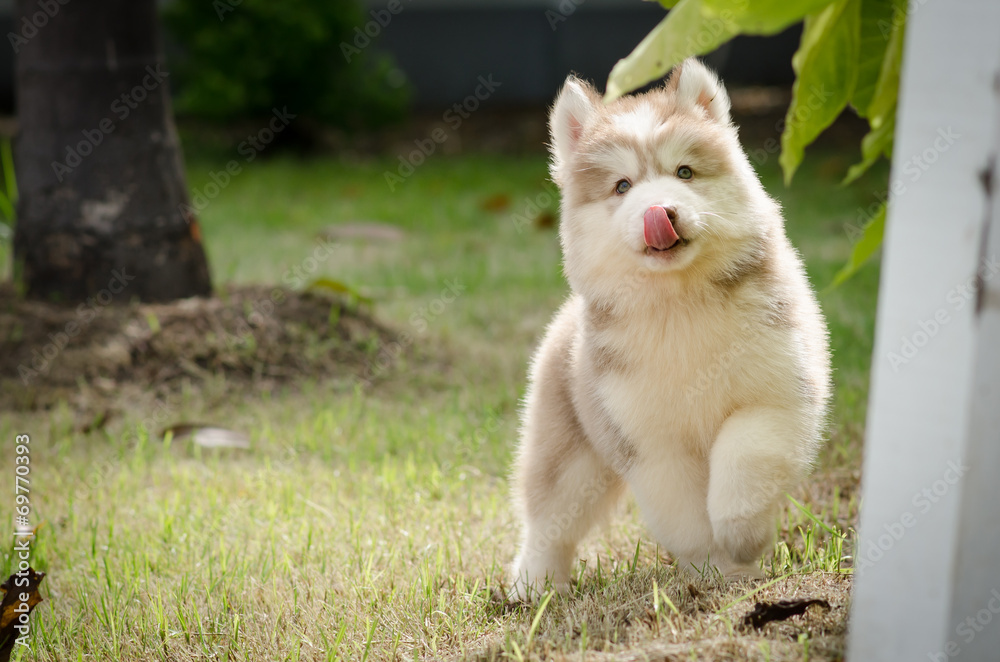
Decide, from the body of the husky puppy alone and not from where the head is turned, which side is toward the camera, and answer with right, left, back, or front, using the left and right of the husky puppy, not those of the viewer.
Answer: front

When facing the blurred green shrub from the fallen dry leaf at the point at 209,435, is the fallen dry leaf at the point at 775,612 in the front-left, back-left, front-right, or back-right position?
back-right

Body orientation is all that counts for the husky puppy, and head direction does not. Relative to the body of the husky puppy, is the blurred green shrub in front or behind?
behind
